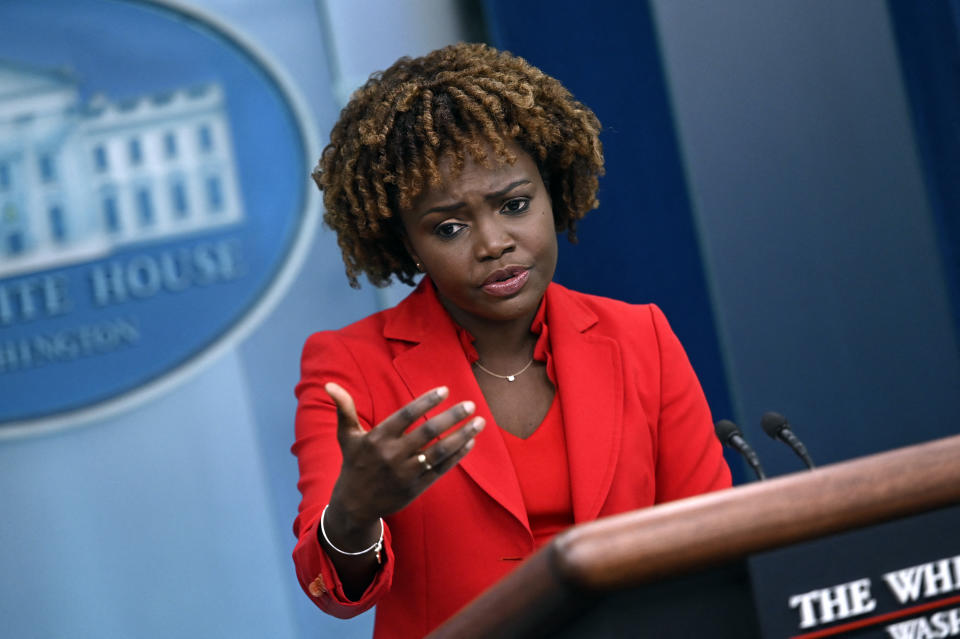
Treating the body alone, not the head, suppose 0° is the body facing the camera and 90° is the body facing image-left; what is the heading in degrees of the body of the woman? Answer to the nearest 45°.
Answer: approximately 0°

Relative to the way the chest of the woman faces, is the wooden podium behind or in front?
in front
